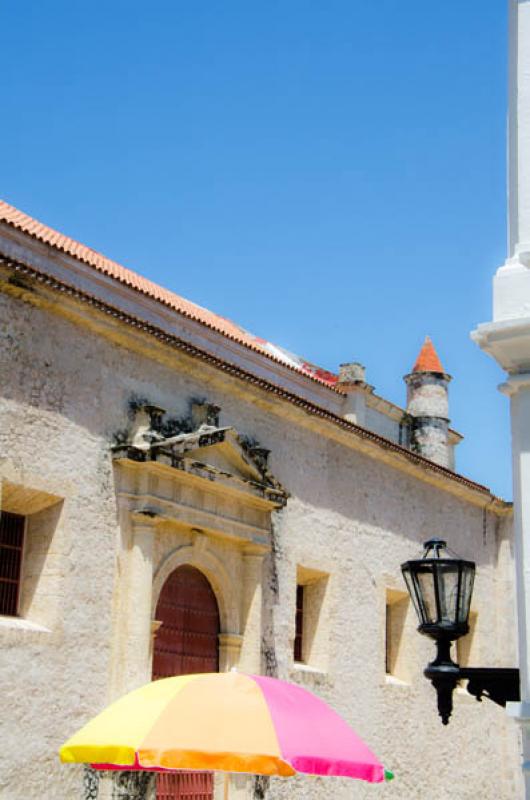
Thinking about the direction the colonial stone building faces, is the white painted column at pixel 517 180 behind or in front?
in front

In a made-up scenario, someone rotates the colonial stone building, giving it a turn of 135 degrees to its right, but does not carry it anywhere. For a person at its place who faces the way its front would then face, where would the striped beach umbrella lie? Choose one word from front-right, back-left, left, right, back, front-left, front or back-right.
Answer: left
